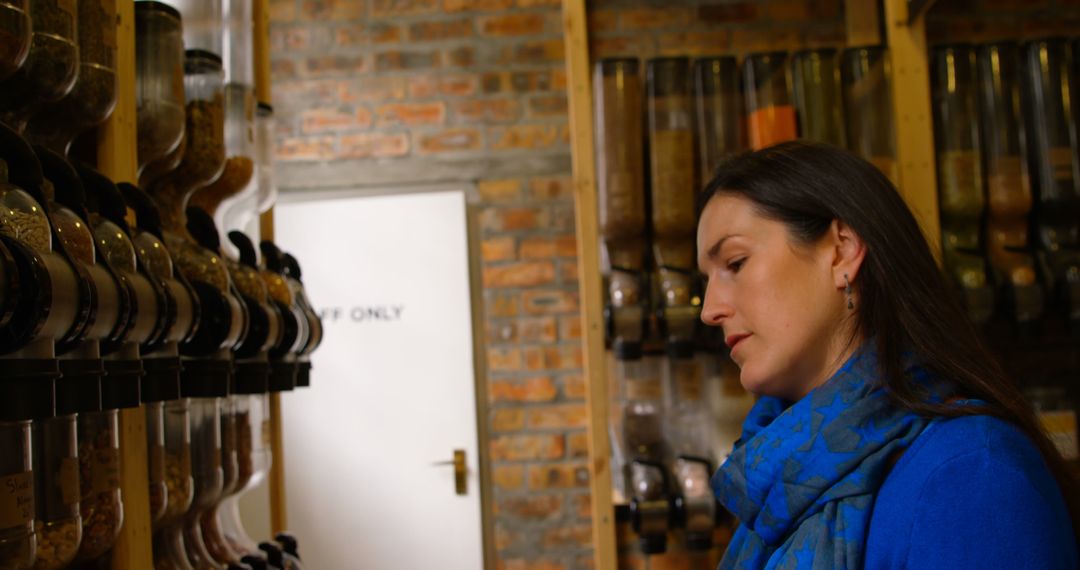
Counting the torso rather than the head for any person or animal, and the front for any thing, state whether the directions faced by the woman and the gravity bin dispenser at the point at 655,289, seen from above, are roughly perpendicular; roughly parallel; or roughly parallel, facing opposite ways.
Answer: roughly perpendicular

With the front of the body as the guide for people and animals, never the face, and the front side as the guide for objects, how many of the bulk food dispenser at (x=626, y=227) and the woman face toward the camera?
1

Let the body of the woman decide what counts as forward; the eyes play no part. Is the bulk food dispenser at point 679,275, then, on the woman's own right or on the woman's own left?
on the woman's own right

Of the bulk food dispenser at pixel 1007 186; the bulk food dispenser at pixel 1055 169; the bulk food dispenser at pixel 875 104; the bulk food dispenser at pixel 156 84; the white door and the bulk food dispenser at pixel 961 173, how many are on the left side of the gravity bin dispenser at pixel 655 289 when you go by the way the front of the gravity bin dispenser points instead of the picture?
4

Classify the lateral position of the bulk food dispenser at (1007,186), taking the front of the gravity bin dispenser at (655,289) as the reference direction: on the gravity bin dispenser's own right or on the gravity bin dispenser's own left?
on the gravity bin dispenser's own left

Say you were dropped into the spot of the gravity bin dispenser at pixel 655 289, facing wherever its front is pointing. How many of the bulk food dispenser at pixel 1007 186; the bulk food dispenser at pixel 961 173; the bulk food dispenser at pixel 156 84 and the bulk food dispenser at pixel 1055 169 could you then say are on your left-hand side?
3

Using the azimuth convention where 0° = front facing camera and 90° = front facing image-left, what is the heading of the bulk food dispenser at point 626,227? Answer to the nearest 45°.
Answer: approximately 0°

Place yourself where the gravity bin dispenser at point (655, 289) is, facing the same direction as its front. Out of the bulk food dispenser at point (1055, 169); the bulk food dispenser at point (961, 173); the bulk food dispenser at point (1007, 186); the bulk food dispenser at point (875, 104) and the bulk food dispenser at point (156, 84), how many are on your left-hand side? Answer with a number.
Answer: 4

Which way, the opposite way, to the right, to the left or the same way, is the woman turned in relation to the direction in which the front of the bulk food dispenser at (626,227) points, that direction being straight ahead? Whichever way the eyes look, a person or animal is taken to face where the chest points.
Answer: to the right

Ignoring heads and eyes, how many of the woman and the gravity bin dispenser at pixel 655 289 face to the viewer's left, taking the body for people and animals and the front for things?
1

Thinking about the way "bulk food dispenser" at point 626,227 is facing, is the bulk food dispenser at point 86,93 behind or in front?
in front

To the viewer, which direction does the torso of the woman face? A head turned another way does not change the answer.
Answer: to the viewer's left

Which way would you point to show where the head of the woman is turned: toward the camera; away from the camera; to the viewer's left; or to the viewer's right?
to the viewer's left
